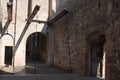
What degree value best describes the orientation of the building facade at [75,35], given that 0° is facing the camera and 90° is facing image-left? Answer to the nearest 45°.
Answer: approximately 45°
